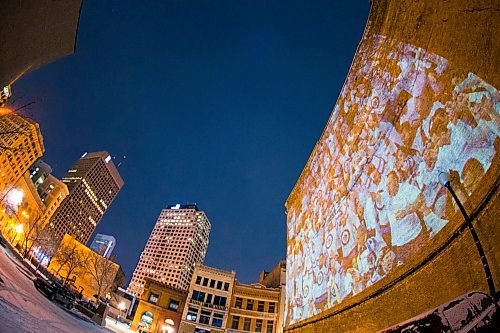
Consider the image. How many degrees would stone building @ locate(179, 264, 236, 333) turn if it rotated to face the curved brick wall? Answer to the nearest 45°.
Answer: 0° — it already faces it

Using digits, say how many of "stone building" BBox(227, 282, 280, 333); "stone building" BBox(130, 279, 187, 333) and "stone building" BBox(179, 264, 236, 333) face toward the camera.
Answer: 3

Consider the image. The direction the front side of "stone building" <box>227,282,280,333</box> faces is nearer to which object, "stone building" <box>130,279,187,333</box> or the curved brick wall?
the curved brick wall

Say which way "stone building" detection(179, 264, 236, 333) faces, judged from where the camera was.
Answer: facing the viewer

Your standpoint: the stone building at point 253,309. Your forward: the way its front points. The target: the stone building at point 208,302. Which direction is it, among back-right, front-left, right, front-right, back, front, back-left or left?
right

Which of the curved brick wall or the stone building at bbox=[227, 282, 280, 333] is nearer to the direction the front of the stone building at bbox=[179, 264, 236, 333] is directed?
the curved brick wall

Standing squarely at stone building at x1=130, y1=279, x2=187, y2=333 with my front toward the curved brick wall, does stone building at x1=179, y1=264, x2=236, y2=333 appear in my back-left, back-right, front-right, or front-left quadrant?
front-left

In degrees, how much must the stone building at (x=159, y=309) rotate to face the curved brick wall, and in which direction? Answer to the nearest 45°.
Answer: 0° — it already faces it

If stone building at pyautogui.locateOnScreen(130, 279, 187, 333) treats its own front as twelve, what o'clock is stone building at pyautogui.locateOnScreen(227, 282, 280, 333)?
stone building at pyautogui.locateOnScreen(227, 282, 280, 333) is roughly at 10 o'clock from stone building at pyautogui.locateOnScreen(130, 279, 187, 333).

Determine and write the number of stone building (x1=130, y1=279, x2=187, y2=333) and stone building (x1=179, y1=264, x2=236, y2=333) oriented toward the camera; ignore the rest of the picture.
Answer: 2

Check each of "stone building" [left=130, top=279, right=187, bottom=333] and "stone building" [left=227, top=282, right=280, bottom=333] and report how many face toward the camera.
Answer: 2

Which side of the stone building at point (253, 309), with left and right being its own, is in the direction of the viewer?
front
